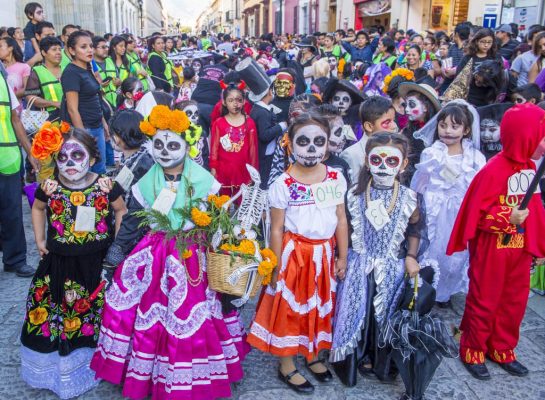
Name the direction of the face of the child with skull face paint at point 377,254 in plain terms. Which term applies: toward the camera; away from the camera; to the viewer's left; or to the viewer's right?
toward the camera

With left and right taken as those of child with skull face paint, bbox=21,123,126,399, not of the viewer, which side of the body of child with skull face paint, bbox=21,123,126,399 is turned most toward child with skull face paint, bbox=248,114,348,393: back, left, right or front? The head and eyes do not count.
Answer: left

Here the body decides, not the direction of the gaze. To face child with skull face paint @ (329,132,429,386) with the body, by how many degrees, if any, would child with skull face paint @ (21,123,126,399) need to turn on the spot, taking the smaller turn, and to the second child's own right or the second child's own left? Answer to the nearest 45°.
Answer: approximately 90° to the second child's own left

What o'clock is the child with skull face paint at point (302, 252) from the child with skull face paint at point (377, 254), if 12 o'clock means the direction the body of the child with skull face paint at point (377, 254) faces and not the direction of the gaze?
the child with skull face paint at point (302, 252) is roughly at 2 o'clock from the child with skull face paint at point (377, 254).

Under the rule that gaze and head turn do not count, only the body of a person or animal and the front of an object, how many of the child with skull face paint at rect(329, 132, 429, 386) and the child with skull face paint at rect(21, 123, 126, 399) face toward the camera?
2

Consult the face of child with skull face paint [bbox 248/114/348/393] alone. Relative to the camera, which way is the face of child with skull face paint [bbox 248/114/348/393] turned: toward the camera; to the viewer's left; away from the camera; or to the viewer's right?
toward the camera

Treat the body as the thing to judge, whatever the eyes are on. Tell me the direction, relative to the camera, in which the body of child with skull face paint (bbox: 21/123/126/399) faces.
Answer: toward the camera

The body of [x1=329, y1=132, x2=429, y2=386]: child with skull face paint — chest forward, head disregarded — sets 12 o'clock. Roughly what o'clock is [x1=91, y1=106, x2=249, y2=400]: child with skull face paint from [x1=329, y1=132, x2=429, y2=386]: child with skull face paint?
[x1=91, y1=106, x2=249, y2=400]: child with skull face paint is roughly at 2 o'clock from [x1=329, y1=132, x2=429, y2=386]: child with skull face paint.

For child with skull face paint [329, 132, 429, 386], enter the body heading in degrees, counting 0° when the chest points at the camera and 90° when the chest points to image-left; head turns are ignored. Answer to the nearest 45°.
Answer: approximately 0°

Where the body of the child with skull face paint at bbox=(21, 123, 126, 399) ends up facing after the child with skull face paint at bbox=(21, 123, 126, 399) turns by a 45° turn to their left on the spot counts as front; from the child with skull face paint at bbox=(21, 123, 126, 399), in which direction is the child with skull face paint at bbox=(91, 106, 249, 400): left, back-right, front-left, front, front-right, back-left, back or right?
front
